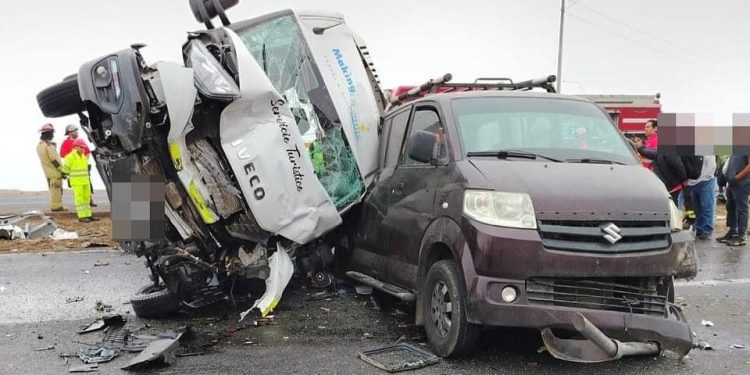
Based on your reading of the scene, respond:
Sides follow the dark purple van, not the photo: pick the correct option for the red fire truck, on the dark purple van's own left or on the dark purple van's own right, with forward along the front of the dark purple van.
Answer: on the dark purple van's own left

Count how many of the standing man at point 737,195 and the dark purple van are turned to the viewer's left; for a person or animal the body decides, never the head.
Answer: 1

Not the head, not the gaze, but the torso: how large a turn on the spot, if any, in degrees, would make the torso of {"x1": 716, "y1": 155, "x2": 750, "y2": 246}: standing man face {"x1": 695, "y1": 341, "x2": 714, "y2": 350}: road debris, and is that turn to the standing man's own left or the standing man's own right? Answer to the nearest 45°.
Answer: approximately 90° to the standing man's own left

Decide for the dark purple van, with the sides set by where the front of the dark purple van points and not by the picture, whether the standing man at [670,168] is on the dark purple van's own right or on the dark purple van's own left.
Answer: on the dark purple van's own left

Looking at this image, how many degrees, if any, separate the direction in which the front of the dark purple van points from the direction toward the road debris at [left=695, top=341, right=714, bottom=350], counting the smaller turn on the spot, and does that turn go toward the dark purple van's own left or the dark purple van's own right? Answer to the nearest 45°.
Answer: approximately 90° to the dark purple van's own left

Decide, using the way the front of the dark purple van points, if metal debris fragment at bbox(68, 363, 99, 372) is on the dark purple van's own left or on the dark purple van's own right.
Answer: on the dark purple van's own right

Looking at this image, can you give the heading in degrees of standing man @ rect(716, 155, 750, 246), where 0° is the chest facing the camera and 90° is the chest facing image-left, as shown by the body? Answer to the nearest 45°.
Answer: approximately 90°

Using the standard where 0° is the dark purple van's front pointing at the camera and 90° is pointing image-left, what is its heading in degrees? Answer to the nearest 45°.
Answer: approximately 315°
